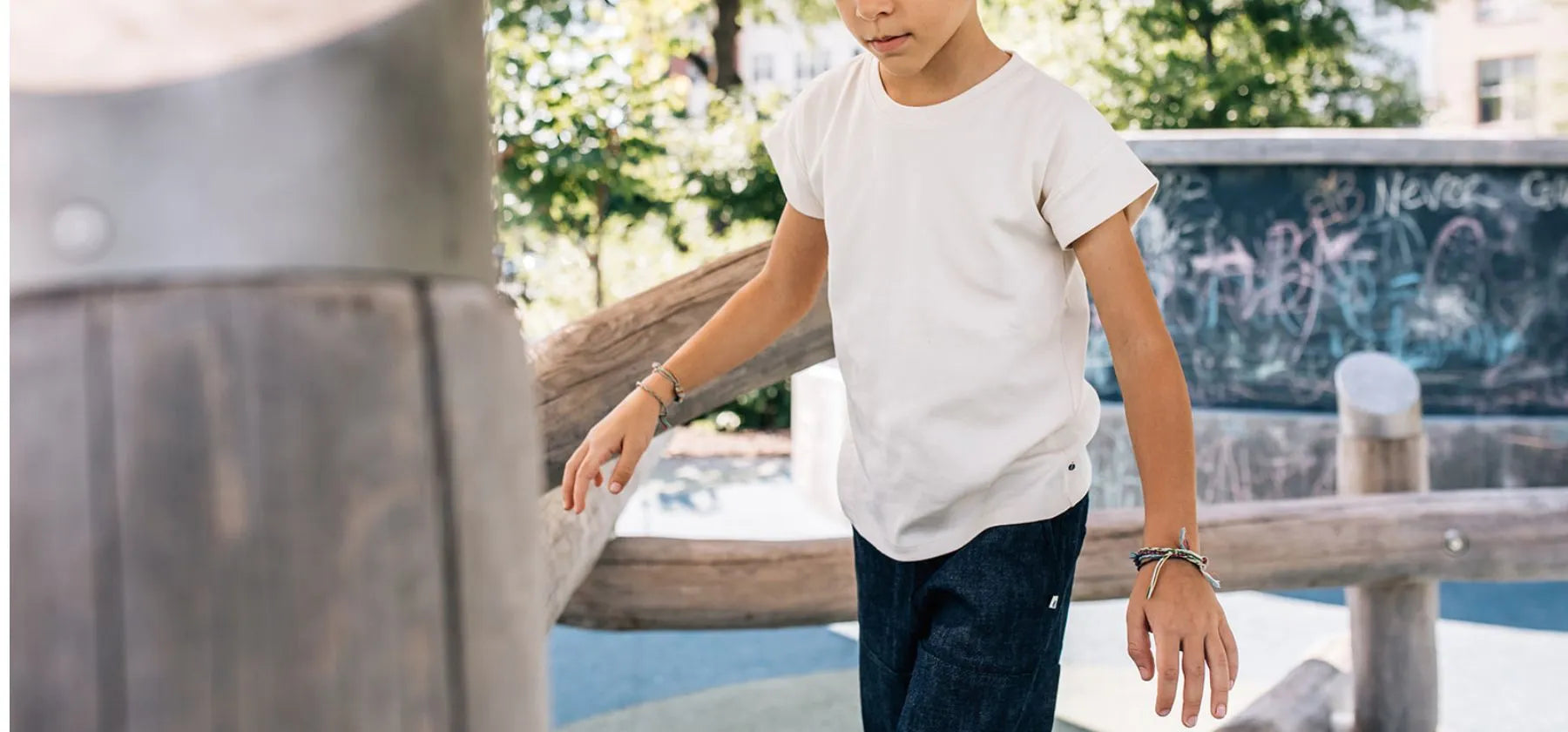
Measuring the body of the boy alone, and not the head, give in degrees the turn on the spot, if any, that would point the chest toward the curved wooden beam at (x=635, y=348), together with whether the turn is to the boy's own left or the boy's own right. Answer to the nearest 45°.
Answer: approximately 90° to the boy's own right

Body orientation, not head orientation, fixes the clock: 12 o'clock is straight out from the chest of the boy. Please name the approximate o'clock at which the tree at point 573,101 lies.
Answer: The tree is roughly at 4 o'clock from the boy.

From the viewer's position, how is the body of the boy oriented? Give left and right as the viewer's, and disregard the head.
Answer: facing the viewer and to the left of the viewer

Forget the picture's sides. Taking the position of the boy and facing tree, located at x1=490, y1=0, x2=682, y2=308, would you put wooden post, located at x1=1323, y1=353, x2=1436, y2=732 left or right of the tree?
right
